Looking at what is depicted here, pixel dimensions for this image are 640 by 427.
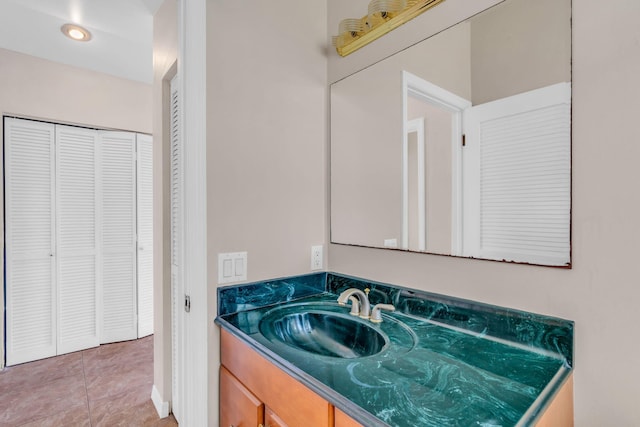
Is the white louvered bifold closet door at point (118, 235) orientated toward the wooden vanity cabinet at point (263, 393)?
yes

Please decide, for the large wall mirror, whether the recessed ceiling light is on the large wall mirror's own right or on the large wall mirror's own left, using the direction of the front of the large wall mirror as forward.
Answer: on the large wall mirror's own right

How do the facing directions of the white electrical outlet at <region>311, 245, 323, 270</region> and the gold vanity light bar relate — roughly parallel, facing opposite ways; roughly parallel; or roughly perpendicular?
roughly perpendicular

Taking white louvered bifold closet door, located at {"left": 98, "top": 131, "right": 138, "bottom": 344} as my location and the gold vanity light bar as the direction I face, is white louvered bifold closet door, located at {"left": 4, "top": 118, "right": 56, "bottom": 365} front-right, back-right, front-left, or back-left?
back-right

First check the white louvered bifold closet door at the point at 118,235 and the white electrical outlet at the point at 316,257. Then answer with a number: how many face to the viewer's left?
0

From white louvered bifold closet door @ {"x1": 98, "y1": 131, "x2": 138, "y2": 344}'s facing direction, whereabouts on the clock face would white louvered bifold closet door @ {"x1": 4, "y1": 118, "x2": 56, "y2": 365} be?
white louvered bifold closet door @ {"x1": 4, "y1": 118, "x2": 56, "y2": 365} is roughly at 3 o'clock from white louvered bifold closet door @ {"x1": 98, "y1": 131, "x2": 138, "y2": 344}.

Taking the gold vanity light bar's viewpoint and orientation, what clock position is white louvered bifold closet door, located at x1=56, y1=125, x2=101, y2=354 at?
The white louvered bifold closet door is roughly at 2 o'clock from the gold vanity light bar.

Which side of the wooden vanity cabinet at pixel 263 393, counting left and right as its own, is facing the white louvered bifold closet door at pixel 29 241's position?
right
